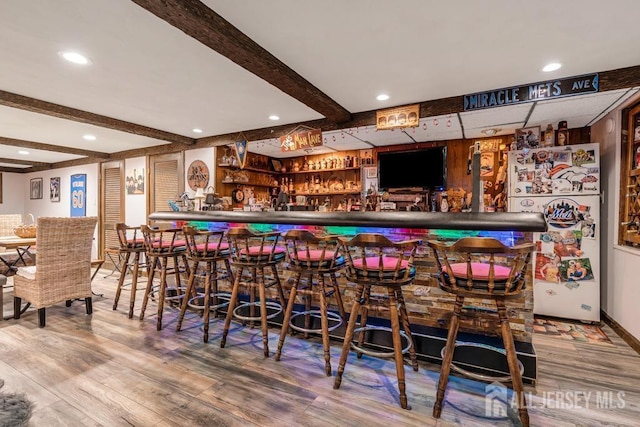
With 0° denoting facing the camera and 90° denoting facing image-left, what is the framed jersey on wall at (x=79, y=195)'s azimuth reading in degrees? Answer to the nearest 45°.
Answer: approximately 45°

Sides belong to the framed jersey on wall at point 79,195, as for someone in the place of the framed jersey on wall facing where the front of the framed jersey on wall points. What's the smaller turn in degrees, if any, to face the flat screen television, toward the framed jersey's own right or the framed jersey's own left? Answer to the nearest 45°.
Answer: approximately 90° to the framed jersey's own left

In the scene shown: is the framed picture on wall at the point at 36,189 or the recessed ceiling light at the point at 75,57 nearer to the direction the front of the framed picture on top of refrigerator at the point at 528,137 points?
the recessed ceiling light

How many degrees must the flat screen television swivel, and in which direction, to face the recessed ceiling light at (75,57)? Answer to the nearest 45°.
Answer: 0° — it already faces it

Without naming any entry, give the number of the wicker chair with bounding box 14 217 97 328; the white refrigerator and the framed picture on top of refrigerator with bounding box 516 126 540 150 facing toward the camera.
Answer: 2

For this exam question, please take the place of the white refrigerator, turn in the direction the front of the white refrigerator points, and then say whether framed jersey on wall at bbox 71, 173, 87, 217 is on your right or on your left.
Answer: on your right

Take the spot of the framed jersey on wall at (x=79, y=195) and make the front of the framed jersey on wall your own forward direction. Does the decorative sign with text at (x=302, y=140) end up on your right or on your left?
on your left

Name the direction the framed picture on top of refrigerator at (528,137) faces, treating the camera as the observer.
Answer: facing the viewer

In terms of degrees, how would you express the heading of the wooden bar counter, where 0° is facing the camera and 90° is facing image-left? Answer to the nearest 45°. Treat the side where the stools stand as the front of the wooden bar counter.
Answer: approximately 45°

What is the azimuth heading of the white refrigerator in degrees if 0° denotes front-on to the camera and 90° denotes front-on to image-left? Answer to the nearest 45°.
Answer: approximately 0°

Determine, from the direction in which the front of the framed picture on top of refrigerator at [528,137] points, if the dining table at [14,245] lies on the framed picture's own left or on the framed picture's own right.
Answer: on the framed picture's own right
